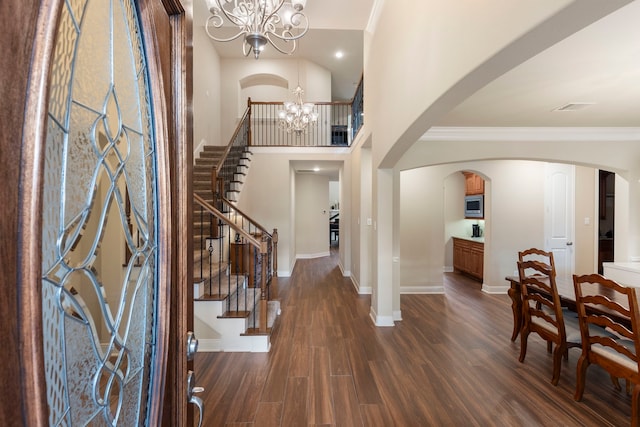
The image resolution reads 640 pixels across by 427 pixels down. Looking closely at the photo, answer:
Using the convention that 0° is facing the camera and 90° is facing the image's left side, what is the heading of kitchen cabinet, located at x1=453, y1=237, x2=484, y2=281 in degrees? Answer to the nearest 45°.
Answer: approximately 45°

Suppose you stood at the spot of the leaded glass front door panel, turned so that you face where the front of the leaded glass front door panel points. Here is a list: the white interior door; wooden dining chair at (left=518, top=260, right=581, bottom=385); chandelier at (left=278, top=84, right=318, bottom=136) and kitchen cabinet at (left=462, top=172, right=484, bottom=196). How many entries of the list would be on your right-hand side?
0

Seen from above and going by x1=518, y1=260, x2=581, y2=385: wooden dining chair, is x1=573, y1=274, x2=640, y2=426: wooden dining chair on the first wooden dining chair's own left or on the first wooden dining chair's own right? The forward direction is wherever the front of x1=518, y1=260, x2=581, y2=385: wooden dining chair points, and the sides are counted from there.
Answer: on the first wooden dining chair's own right

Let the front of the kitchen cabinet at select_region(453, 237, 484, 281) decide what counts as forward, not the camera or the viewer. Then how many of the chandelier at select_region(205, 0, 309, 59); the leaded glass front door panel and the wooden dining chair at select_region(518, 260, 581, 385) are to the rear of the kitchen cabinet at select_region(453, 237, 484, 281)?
0

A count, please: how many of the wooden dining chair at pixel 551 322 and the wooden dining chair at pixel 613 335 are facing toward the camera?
0

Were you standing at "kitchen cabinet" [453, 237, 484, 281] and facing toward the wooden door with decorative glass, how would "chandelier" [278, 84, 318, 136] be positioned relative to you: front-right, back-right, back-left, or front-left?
front-right

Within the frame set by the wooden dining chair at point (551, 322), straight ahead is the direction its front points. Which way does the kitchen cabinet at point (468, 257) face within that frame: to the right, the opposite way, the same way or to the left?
the opposite way

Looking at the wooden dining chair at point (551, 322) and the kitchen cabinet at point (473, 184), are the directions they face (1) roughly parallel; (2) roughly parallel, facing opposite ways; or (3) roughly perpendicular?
roughly parallel, facing opposite ways

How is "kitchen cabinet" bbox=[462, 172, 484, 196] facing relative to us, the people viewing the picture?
facing the viewer and to the left of the viewer

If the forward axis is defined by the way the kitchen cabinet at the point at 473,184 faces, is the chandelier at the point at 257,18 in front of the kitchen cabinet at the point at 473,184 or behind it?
in front

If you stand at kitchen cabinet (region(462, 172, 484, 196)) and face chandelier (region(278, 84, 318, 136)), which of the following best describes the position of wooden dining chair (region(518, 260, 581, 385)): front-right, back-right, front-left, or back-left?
front-left

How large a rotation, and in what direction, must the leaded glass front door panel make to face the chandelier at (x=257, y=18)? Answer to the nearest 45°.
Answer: approximately 90° to its left

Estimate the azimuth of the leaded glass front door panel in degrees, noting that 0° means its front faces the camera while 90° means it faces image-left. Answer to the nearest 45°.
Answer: approximately 315°

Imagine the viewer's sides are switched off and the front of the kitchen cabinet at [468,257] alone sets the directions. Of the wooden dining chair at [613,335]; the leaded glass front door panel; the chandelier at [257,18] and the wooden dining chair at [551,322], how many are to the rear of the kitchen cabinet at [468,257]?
0

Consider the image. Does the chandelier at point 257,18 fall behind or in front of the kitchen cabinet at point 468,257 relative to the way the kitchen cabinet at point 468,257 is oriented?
in front

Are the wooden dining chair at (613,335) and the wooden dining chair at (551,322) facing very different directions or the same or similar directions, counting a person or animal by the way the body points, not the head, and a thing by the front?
same or similar directions
